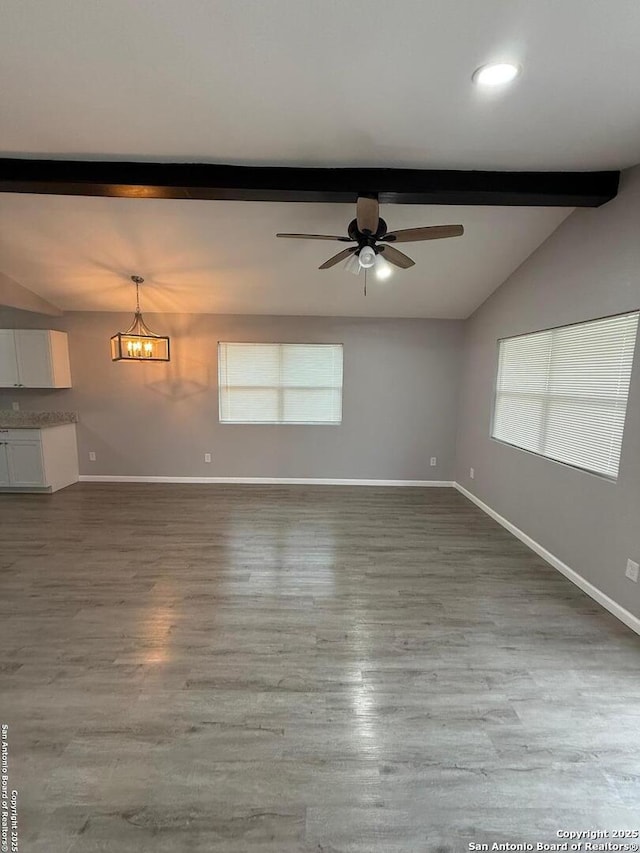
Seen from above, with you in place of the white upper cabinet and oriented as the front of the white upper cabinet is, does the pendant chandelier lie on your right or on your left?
on your left

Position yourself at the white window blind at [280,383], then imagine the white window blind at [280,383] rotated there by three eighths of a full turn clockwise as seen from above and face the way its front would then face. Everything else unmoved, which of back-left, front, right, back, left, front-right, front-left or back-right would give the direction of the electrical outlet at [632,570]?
back

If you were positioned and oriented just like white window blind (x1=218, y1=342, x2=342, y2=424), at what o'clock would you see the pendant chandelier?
The pendant chandelier is roughly at 2 o'clock from the white window blind.

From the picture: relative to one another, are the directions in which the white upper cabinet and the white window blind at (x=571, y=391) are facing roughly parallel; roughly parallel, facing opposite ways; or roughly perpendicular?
roughly perpendicular

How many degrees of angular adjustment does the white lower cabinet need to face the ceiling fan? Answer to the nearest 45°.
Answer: approximately 90° to its left

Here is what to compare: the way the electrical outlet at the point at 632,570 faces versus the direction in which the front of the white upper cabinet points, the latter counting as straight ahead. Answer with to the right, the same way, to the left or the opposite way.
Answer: to the right

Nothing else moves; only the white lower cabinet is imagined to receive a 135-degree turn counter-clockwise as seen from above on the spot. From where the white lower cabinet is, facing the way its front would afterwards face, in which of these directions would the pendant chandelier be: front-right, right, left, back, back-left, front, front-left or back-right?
front-right

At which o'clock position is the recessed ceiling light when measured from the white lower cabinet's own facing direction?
The recessed ceiling light is roughly at 10 o'clock from the white lower cabinet.
